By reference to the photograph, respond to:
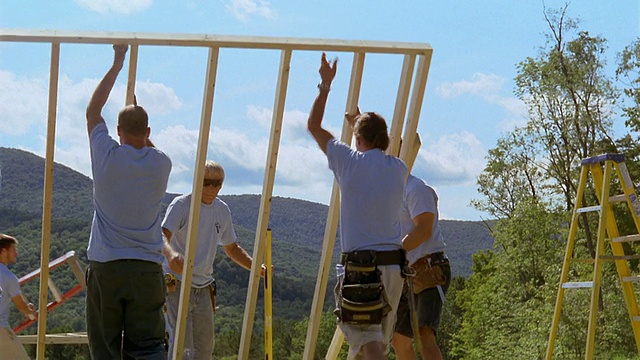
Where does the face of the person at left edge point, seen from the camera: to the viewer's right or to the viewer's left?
to the viewer's right

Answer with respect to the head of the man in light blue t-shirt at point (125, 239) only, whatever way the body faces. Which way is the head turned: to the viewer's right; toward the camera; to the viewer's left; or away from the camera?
away from the camera

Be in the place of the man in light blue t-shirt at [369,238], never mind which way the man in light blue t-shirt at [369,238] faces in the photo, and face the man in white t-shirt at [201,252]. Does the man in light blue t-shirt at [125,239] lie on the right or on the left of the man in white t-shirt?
left

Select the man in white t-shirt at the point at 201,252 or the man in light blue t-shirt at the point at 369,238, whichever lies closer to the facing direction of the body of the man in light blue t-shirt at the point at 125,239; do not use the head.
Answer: the man in white t-shirt

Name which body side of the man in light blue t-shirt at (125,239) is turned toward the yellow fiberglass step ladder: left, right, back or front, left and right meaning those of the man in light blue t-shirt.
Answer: right

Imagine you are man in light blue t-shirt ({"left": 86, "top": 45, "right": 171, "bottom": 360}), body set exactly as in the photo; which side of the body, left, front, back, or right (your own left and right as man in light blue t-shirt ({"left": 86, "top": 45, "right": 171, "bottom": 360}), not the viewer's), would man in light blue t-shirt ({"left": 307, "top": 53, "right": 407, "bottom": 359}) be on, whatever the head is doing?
right

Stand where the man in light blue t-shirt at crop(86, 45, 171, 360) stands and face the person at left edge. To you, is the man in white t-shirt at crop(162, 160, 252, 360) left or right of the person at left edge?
right

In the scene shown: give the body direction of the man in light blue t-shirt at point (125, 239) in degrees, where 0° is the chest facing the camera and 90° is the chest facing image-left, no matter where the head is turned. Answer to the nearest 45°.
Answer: approximately 180°
